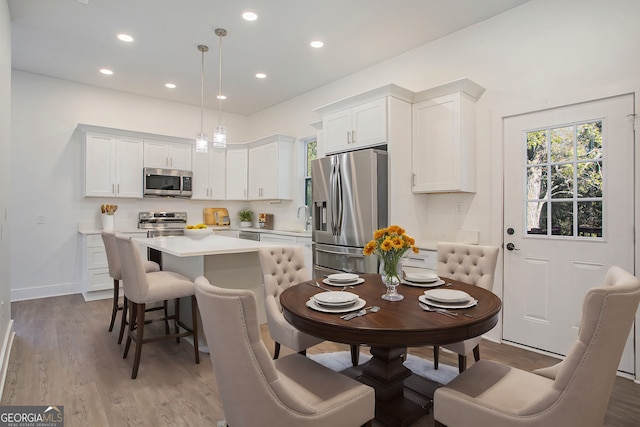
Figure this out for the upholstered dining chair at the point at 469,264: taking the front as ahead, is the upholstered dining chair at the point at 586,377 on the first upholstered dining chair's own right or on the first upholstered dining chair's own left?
on the first upholstered dining chair's own left

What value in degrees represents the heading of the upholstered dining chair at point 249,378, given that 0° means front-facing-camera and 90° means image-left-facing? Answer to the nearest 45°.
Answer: approximately 225°

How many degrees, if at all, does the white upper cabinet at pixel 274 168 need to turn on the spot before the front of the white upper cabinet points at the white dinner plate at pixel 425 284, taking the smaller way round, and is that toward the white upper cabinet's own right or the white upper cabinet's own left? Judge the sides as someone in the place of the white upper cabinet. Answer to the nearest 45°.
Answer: approximately 45° to the white upper cabinet's own left

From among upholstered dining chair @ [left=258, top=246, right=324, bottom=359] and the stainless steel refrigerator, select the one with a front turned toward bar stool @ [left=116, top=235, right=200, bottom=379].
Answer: the stainless steel refrigerator

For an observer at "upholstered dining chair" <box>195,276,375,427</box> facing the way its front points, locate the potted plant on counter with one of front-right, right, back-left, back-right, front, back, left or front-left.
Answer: front-left

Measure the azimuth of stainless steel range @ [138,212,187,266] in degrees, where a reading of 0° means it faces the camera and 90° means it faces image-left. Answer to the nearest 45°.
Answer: approximately 0°

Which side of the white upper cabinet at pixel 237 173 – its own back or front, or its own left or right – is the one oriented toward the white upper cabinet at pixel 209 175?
right

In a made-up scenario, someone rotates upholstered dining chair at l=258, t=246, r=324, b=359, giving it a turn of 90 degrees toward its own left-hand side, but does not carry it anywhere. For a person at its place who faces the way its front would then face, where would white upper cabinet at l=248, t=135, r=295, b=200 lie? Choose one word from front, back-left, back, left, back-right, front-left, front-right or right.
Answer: front-left

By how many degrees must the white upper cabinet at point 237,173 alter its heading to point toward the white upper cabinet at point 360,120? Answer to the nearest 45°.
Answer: approximately 45° to its left

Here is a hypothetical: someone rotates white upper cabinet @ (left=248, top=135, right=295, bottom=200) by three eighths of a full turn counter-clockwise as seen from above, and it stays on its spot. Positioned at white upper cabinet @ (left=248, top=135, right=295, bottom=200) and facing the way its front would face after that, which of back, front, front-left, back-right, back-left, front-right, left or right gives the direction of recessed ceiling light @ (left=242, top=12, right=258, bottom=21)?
right

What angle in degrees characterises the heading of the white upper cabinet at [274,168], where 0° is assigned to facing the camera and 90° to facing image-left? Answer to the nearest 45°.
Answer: approximately 45°

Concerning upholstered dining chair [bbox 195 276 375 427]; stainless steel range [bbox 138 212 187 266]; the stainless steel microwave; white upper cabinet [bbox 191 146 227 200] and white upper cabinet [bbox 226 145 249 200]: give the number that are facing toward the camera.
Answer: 4
